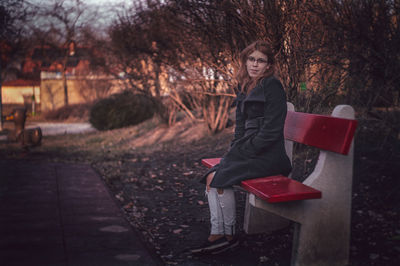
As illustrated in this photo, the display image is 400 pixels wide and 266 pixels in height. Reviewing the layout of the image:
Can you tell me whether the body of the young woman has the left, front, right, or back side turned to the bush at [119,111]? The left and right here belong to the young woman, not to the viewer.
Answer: right

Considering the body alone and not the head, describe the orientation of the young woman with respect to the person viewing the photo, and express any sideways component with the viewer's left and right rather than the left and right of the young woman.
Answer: facing to the left of the viewer

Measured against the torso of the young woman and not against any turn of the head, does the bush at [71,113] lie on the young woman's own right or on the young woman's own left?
on the young woman's own right
